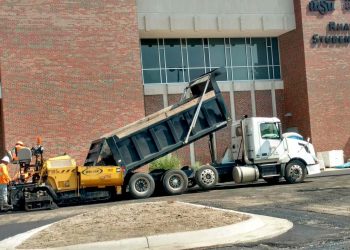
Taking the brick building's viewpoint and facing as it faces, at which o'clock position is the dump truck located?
The dump truck is roughly at 12 o'clock from the brick building.

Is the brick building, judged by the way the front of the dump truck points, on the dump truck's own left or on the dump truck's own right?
on the dump truck's own left

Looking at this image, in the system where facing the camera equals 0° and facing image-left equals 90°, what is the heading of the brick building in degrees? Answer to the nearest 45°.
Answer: approximately 0°

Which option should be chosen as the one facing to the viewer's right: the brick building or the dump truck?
the dump truck

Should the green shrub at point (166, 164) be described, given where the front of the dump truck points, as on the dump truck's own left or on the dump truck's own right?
on the dump truck's own left

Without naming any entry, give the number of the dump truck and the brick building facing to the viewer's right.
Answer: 1

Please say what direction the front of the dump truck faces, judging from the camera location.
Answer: facing to the right of the viewer

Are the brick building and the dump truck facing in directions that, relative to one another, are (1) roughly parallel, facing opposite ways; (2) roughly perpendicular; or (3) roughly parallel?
roughly perpendicular

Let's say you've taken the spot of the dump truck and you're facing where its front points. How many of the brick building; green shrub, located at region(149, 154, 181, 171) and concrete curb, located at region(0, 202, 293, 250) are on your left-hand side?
2
